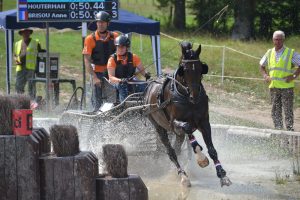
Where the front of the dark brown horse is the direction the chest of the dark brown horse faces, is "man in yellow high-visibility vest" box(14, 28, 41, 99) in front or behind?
behind

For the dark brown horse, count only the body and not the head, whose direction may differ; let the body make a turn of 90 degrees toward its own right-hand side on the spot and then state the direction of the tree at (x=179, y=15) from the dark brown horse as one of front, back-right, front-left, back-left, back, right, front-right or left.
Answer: back-right

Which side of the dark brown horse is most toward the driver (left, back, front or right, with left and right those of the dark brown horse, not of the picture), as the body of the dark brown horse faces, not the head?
back

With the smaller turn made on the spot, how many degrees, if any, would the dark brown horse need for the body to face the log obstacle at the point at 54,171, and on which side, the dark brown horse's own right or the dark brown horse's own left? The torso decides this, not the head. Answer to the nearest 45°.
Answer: approximately 45° to the dark brown horse's own right

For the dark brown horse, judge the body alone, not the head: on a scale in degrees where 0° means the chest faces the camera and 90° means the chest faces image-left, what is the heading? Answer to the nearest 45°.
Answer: approximately 315°

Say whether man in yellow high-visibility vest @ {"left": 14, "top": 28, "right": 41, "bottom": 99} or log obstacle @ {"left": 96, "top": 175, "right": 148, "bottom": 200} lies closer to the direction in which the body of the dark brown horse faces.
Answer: the log obstacle

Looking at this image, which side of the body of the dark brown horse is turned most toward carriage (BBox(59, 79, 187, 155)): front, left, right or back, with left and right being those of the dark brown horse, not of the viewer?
back
